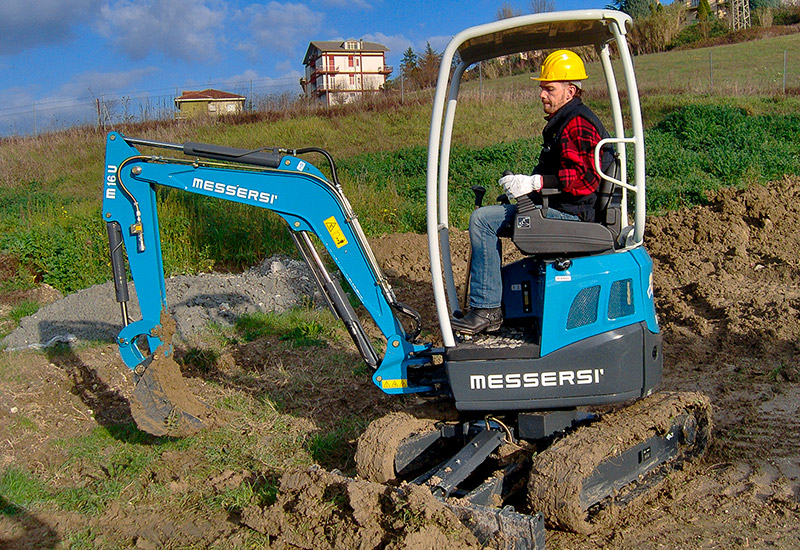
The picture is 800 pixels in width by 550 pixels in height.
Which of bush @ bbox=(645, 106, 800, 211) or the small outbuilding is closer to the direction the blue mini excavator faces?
the small outbuilding

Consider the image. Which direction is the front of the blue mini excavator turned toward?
to the viewer's left

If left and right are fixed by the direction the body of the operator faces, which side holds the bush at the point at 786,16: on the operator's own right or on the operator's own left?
on the operator's own right

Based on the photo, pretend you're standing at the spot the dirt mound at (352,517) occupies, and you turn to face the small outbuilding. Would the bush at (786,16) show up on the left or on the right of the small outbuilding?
right

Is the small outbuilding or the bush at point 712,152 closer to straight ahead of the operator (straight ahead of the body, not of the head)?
the small outbuilding

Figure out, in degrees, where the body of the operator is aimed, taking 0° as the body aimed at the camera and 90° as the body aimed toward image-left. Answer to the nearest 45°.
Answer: approximately 90°

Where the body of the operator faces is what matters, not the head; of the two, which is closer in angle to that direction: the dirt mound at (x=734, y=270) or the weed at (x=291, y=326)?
the weed

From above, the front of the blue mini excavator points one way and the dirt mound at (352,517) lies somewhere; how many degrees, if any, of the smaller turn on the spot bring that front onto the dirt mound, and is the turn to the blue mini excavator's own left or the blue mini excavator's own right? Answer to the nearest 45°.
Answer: approximately 45° to the blue mini excavator's own left

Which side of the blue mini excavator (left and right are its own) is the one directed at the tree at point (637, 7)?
right

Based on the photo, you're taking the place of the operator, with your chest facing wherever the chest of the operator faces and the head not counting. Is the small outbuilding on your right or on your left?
on your right
